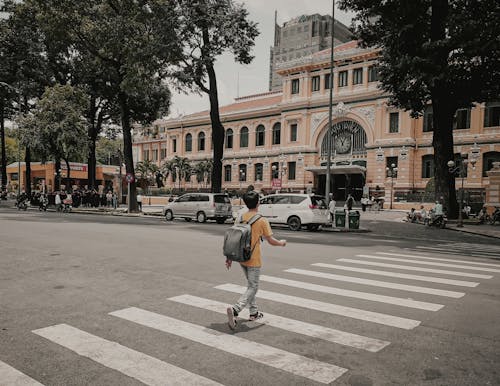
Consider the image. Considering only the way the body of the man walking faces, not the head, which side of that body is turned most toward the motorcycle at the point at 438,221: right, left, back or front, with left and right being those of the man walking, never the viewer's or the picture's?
front

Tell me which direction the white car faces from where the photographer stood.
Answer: facing away from the viewer and to the left of the viewer

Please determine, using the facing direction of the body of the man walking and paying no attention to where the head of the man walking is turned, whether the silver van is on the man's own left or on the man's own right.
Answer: on the man's own left

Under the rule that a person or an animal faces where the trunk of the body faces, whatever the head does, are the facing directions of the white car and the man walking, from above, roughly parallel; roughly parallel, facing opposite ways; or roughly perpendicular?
roughly perpendicular

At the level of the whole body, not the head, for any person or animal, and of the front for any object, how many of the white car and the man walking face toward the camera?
0

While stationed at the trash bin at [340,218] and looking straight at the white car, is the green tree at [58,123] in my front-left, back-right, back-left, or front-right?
front-right

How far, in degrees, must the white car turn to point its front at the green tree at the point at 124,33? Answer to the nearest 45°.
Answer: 0° — it already faces it

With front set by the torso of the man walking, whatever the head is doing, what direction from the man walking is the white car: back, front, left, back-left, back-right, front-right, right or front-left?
front-left

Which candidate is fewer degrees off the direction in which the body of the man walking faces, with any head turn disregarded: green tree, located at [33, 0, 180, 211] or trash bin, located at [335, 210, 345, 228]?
the trash bin

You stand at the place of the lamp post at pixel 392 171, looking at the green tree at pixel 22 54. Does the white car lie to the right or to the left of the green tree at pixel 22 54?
left

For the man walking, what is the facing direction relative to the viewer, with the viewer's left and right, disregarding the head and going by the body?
facing away from the viewer and to the right of the viewer

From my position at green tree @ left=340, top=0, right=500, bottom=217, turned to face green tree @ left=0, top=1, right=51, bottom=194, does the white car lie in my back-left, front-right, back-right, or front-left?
front-left

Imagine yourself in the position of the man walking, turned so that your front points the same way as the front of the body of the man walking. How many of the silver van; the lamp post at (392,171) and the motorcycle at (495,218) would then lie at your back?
0

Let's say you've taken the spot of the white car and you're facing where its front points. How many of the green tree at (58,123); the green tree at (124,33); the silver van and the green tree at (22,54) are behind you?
0

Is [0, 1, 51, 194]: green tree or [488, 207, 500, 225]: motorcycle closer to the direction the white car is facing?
the green tree

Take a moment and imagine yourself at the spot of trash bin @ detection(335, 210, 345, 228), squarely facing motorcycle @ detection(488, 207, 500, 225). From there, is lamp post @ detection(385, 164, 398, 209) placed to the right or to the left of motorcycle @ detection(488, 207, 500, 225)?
left

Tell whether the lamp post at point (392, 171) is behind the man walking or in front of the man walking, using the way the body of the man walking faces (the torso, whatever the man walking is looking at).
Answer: in front
